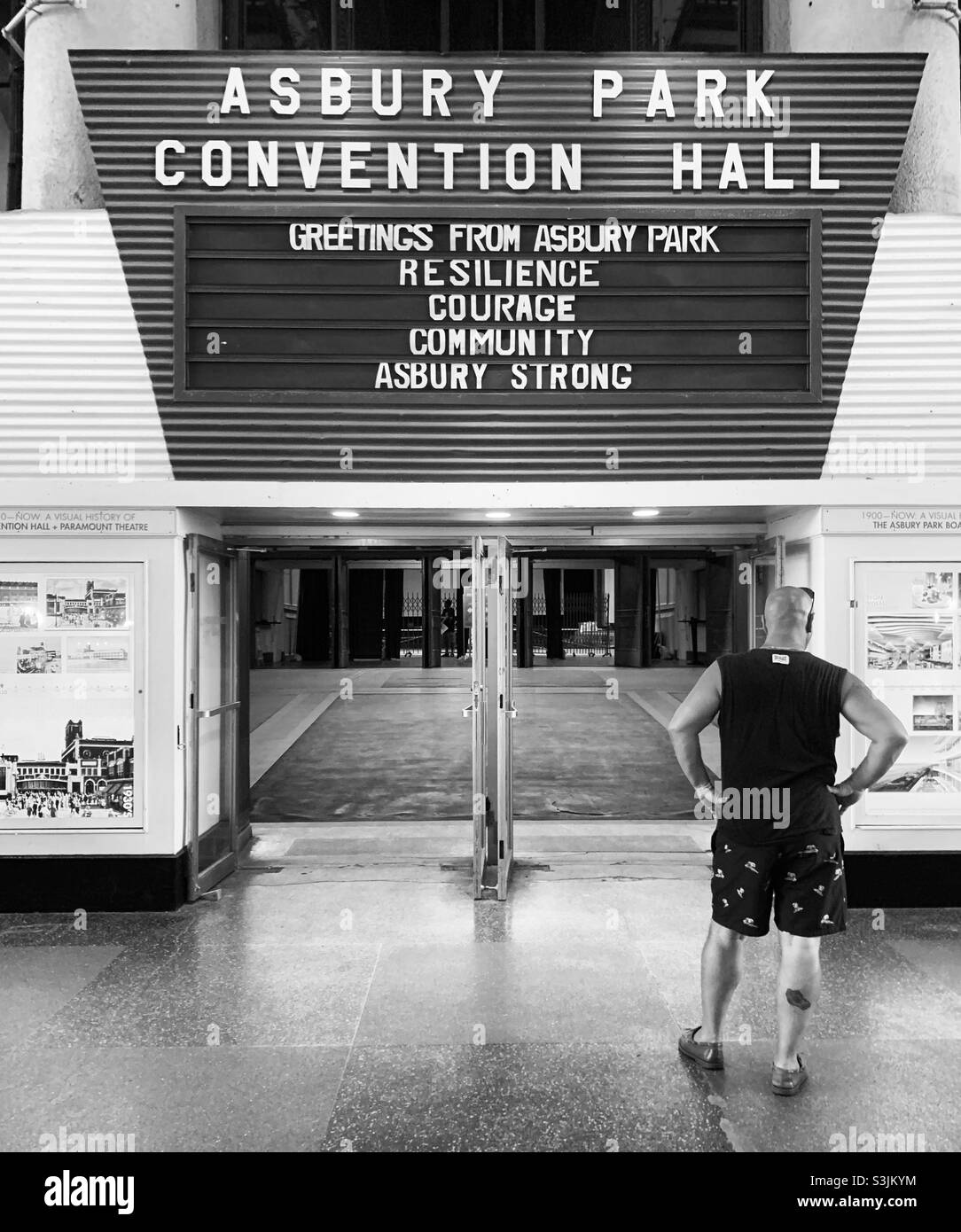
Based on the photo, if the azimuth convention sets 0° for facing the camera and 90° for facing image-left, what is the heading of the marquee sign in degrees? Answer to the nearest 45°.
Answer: approximately 0°

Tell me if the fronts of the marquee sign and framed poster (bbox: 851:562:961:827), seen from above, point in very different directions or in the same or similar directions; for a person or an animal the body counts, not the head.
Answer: same or similar directions

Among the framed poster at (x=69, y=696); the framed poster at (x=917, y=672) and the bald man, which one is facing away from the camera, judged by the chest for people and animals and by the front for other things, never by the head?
the bald man

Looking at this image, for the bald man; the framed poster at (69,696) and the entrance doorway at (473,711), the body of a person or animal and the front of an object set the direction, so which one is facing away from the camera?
the bald man

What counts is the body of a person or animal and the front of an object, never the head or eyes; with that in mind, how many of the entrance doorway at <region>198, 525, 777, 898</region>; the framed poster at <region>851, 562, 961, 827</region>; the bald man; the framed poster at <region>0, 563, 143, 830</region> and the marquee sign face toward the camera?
4

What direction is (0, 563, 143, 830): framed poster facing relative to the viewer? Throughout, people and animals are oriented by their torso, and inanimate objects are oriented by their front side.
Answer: toward the camera

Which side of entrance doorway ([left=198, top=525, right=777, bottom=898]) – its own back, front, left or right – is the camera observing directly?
front

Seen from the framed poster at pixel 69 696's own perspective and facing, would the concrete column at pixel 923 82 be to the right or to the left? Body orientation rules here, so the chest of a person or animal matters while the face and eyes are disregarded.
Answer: on its left

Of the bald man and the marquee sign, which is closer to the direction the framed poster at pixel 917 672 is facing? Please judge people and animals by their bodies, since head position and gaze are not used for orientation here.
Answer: the bald man

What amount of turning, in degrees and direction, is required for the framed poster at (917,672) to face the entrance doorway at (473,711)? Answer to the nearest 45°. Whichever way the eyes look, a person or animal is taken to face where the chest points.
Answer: approximately 135° to its right

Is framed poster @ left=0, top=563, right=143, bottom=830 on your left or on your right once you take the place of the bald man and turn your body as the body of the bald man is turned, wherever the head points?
on your left

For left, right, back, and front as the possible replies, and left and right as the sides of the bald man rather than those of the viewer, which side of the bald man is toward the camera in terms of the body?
back

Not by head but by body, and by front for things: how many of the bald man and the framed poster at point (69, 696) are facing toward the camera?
1

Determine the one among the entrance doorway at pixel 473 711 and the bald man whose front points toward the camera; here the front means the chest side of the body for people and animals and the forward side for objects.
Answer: the entrance doorway
